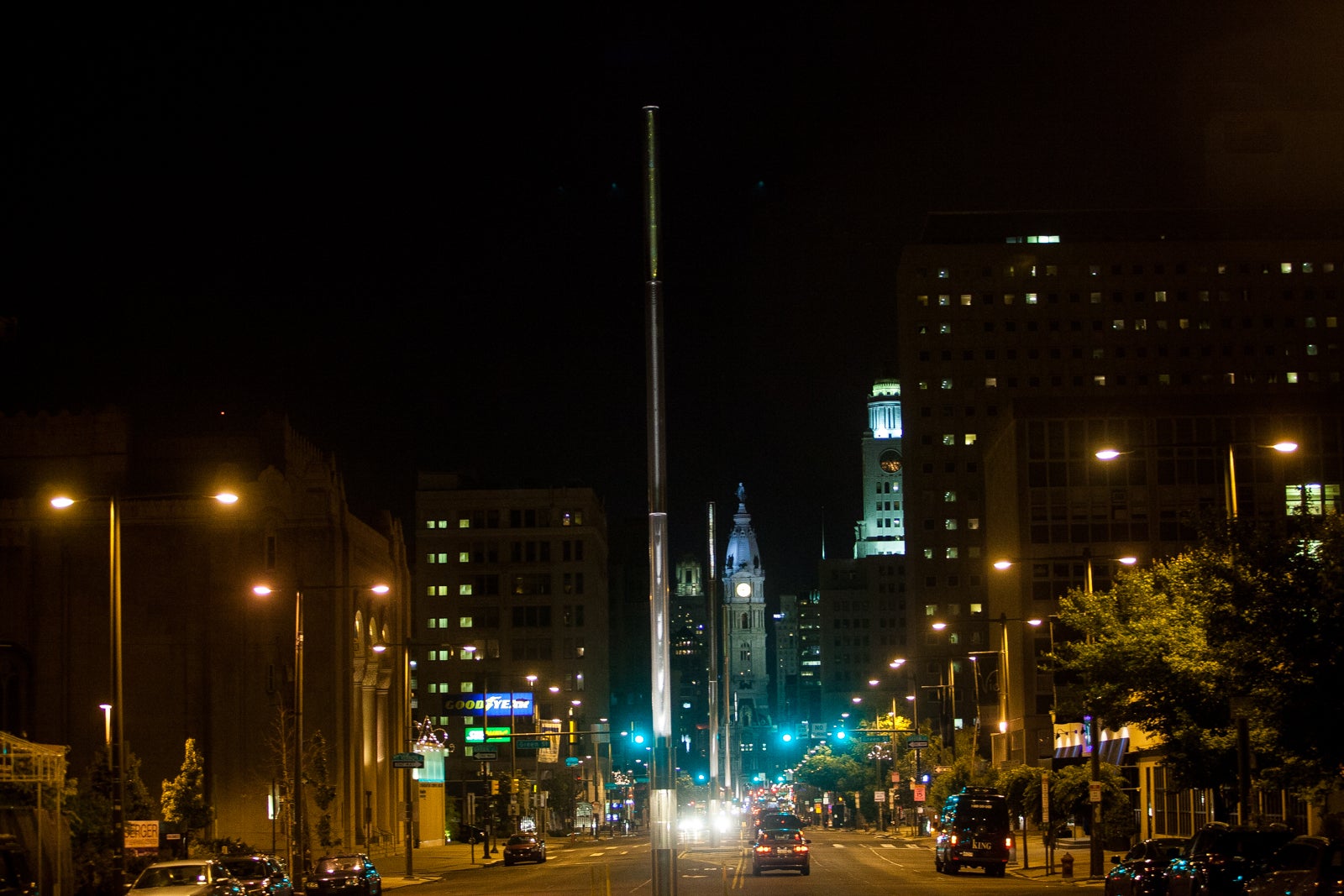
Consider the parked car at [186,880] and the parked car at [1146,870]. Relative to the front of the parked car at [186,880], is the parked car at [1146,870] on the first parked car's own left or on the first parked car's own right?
on the first parked car's own left

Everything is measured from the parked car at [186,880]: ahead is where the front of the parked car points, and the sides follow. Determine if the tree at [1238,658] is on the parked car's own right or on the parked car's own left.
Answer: on the parked car's own left

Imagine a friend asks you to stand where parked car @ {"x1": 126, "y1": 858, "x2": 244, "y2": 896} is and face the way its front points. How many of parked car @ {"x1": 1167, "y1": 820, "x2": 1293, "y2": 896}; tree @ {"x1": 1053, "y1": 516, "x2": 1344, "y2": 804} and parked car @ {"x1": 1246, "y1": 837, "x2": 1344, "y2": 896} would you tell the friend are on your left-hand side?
3

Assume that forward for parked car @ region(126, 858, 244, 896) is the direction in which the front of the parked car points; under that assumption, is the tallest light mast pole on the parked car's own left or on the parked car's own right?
on the parked car's own left

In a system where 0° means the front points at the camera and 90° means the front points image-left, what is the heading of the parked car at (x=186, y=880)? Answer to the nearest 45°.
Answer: approximately 45°

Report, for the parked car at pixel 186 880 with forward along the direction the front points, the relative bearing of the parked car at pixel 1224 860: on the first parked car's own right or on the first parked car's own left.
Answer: on the first parked car's own left

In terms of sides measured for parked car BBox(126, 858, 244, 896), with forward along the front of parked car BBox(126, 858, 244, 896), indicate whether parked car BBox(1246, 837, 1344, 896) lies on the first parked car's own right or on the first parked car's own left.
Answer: on the first parked car's own left
